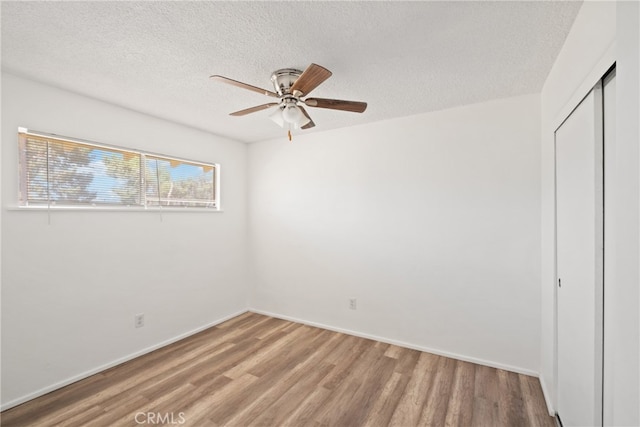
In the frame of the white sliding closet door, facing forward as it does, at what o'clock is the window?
The window is roughly at 11 o'clock from the white sliding closet door.

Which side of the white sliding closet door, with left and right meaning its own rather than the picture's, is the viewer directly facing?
left
